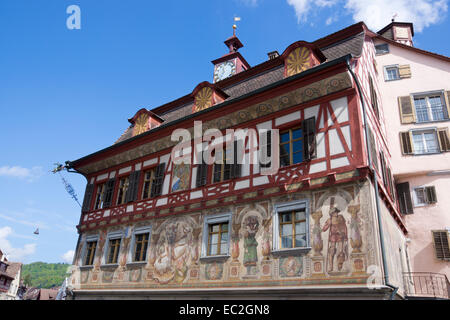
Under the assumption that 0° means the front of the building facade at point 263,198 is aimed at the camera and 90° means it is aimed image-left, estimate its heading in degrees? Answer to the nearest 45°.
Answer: approximately 45°
